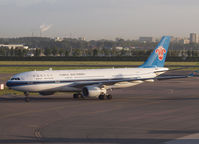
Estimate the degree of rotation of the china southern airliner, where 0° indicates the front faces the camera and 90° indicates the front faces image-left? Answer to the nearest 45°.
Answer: approximately 45°
